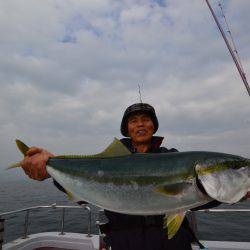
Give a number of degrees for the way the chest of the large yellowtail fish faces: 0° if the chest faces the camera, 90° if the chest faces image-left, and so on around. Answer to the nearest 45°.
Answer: approximately 270°

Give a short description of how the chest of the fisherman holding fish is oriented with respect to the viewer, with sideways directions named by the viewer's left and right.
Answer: facing the viewer

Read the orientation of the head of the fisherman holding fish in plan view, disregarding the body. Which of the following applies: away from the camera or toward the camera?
toward the camera
